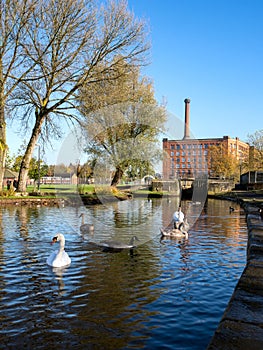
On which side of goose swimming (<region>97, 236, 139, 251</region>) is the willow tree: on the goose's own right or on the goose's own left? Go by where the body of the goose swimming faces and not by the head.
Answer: on the goose's own left

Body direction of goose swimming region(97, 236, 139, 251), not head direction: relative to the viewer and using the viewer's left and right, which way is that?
facing to the right of the viewer

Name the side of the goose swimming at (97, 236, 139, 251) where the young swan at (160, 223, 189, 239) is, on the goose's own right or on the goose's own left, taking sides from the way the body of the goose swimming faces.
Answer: on the goose's own left

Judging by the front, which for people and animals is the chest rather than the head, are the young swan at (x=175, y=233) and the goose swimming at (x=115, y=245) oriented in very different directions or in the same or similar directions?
same or similar directions
